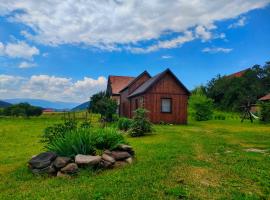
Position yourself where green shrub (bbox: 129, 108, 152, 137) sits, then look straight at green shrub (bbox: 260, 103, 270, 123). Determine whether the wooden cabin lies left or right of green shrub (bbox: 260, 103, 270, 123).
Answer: left

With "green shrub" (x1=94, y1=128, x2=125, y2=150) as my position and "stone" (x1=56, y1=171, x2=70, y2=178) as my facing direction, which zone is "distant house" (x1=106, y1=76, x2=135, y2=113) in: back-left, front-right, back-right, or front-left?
back-right
